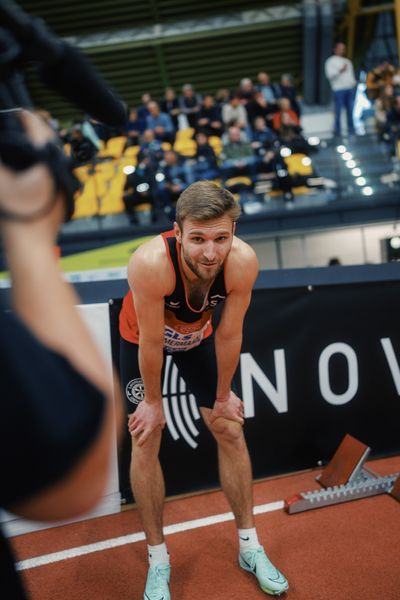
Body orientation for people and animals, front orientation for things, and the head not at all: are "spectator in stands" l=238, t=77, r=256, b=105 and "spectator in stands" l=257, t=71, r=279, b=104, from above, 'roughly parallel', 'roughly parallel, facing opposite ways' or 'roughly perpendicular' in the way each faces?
roughly parallel

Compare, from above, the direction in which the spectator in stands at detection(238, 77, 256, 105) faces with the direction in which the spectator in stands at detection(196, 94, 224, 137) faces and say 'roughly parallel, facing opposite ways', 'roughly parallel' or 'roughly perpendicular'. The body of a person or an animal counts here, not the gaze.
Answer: roughly parallel

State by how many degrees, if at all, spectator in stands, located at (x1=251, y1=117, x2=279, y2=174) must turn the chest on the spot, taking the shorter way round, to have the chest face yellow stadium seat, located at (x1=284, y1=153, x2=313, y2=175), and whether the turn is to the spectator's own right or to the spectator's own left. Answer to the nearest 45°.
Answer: approximately 135° to the spectator's own left

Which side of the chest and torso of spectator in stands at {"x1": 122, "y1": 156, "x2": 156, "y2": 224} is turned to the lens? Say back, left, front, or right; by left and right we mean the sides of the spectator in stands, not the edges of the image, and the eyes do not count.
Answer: front

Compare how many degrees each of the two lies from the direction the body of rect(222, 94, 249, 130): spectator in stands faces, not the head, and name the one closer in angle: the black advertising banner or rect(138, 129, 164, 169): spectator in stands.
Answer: the black advertising banner

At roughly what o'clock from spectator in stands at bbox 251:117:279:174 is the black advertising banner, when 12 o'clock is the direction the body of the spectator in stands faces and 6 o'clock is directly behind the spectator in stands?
The black advertising banner is roughly at 12 o'clock from the spectator in stands.

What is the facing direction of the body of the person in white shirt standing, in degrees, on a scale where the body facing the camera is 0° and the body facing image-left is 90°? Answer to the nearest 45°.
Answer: approximately 0°

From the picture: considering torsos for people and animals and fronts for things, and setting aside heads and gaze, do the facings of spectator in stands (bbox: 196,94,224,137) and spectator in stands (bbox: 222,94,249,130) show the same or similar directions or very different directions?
same or similar directions

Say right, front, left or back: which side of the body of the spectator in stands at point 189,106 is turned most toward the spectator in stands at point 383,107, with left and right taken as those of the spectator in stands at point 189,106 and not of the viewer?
left

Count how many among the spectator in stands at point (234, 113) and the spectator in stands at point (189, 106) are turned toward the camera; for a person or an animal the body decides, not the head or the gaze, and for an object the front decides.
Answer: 2

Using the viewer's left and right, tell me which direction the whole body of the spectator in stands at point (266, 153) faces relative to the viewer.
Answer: facing the viewer

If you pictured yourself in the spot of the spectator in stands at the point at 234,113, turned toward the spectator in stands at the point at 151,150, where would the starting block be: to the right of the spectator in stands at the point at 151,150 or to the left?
left

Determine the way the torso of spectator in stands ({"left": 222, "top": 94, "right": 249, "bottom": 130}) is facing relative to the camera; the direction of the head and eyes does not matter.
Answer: toward the camera

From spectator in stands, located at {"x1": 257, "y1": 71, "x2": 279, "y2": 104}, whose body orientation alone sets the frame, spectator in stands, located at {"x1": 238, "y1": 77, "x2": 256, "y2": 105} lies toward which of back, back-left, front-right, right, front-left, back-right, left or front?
front-right
